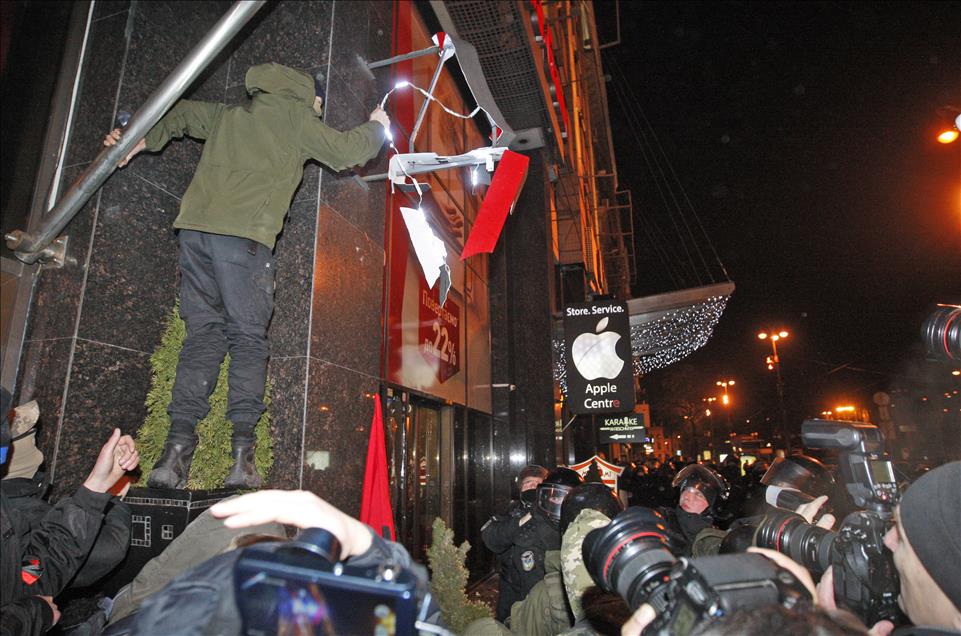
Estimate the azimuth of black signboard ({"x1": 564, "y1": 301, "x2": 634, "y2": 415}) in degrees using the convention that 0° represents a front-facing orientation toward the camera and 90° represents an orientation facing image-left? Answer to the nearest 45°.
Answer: approximately 0°

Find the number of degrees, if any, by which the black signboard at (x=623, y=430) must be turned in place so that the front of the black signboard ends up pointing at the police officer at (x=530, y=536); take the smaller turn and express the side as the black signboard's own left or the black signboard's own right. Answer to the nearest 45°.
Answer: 0° — it already faces them

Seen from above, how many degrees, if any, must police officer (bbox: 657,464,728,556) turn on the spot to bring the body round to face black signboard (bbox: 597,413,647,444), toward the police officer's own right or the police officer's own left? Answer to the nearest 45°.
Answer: approximately 135° to the police officer's own right

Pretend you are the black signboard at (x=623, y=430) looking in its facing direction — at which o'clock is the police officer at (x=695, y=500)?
The police officer is roughly at 12 o'clock from the black signboard.

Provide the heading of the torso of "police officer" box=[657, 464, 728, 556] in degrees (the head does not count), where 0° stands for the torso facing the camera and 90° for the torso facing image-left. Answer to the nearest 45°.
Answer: approximately 45°

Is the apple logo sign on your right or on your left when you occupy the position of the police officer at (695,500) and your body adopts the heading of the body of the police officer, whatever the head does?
on your right
